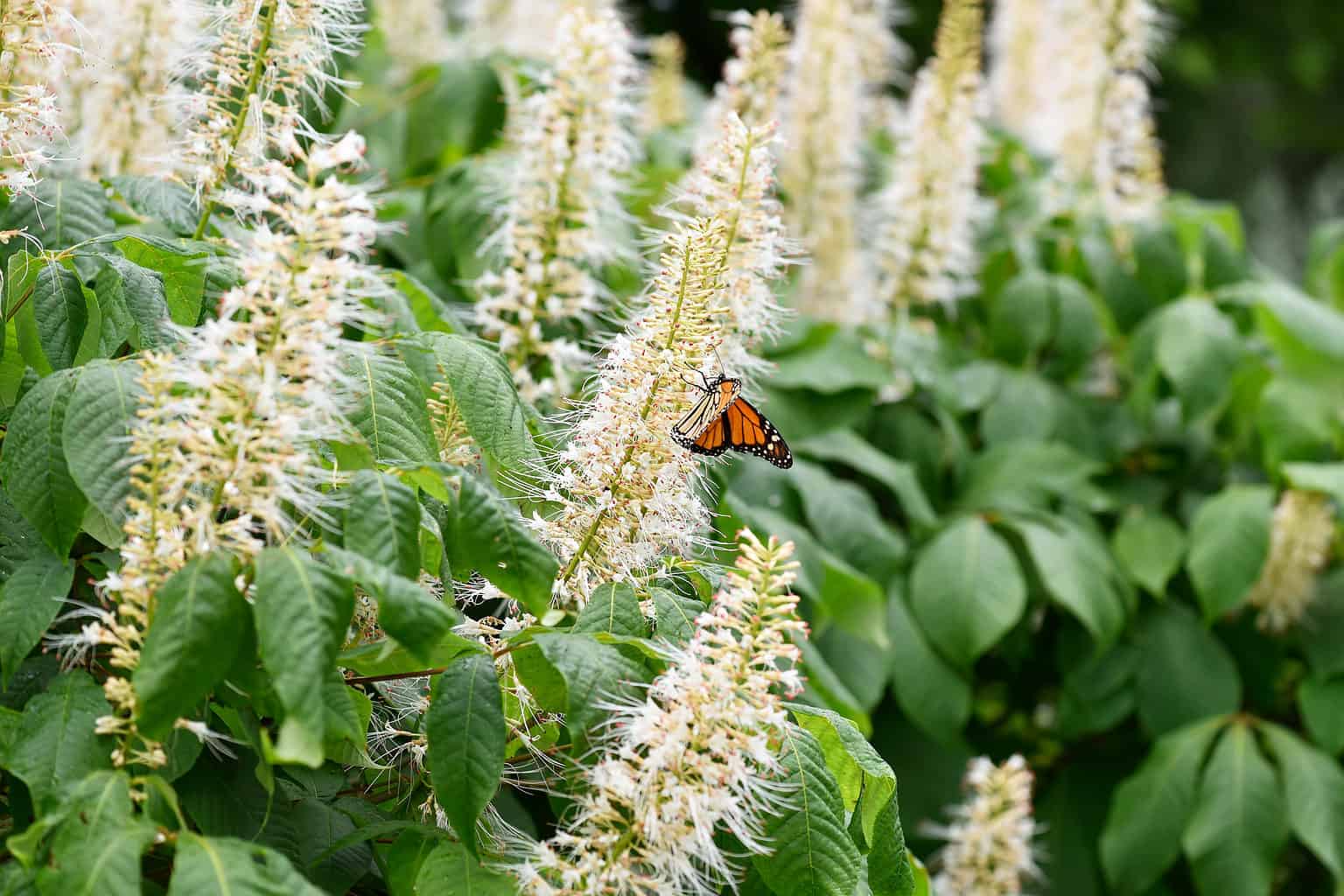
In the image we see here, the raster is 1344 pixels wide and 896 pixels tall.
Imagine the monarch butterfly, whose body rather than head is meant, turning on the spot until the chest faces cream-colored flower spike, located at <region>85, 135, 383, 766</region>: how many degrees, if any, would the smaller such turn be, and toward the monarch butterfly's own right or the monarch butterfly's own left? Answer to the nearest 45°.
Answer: approximately 45° to the monarch butterfly's own left

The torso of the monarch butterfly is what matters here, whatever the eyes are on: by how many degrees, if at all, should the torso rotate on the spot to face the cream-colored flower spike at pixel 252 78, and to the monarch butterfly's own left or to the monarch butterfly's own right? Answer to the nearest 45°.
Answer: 0° — it already faces it

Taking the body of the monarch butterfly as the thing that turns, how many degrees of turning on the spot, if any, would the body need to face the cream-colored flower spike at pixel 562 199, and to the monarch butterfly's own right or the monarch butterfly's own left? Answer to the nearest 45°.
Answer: approximately 45° to the monarch butterfly's own right

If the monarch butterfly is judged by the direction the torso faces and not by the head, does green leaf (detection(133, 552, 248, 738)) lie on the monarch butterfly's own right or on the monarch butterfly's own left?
on the monarch butterfly's own left

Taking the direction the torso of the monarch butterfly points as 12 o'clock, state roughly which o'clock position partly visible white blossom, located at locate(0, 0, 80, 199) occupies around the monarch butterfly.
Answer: The partly visible white blossom is roughly at 12 o'clock from the monarch butterfly.

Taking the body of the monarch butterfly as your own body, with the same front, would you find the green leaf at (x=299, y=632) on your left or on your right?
on your left

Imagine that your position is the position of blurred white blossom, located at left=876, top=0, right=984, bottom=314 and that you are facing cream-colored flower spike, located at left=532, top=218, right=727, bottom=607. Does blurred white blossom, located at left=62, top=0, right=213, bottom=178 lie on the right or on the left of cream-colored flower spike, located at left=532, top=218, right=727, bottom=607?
right

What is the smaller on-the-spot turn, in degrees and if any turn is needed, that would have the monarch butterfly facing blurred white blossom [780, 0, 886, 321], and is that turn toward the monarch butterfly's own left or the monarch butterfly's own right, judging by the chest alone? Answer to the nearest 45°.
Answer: approximately 90° to the monarch butterfly's own right

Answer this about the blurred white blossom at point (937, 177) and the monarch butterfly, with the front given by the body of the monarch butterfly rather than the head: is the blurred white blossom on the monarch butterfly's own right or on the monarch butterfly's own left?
on the monarch butterfly's own right

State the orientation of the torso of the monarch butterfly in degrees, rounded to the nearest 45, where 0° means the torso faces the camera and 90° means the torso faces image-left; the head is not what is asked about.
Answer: approximately 90°
